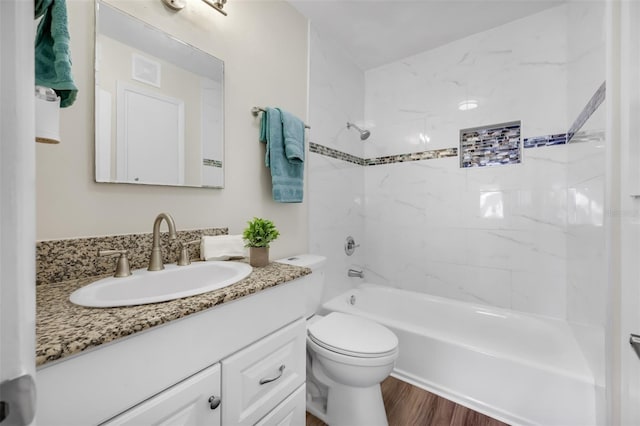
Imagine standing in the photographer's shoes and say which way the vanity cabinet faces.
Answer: facing the viewer and to the right of the viewer

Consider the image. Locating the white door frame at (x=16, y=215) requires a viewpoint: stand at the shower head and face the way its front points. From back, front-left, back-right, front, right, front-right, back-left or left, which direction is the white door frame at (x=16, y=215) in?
front-right

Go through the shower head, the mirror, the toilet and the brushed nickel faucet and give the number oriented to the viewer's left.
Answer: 0

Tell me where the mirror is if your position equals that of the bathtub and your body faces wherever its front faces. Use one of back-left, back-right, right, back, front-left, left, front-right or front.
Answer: front

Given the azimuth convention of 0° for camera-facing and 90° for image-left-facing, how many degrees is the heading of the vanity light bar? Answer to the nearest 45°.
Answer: approximately 315°

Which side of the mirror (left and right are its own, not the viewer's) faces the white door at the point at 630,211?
front

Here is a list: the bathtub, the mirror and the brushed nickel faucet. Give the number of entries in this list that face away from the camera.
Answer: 0

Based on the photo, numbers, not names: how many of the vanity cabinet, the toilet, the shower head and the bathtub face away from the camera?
0
